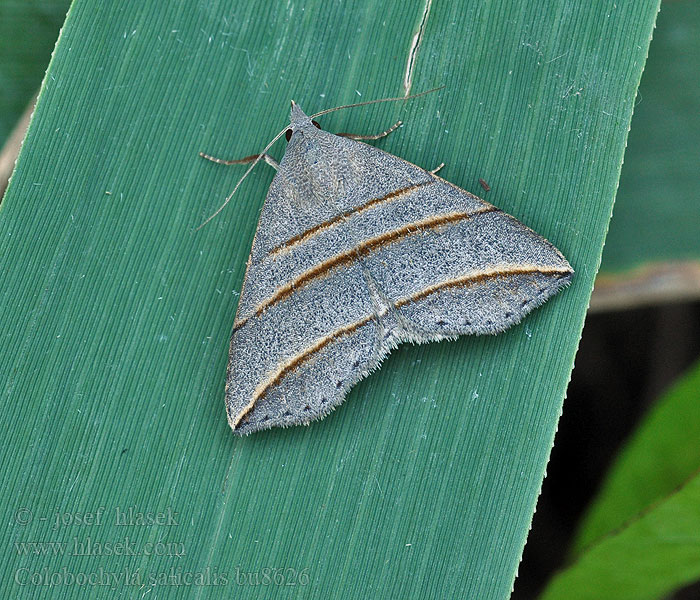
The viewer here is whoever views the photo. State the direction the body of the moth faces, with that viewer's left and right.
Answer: facing away from the viewer and to the left of the viewer

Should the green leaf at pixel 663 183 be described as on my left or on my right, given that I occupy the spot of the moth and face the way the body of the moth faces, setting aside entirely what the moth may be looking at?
on my right
